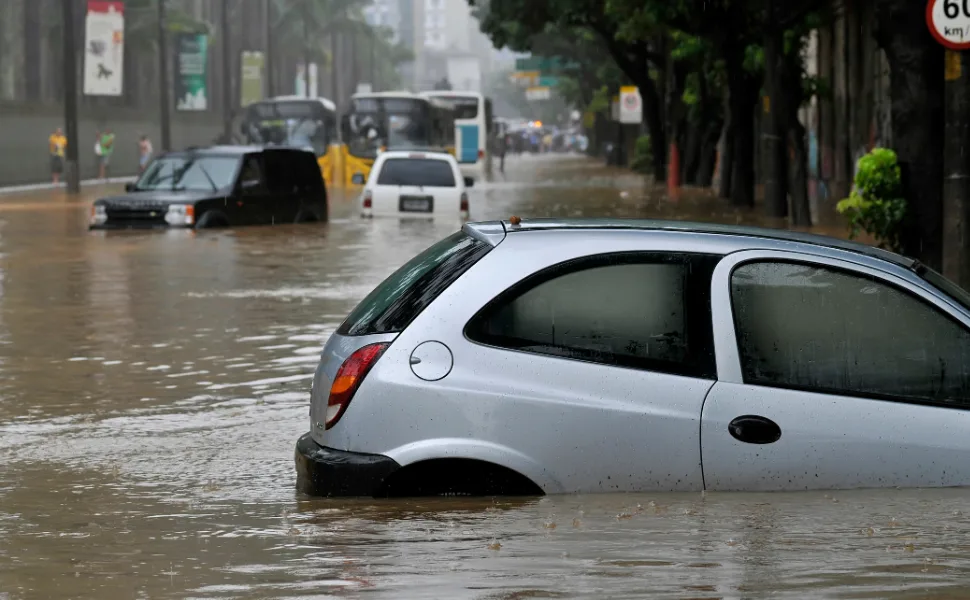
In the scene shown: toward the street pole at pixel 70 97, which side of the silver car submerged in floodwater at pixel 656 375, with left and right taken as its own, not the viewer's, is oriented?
left

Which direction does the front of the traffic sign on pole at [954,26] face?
toward the camera

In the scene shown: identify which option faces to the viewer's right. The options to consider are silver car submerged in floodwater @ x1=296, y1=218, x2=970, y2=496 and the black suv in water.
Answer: the silver car submerged in floodwater

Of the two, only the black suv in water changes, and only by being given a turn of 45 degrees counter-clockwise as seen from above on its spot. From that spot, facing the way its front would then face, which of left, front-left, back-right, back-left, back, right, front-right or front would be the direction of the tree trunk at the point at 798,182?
left

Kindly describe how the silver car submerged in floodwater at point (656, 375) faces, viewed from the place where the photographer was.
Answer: facing to the right of the viewer

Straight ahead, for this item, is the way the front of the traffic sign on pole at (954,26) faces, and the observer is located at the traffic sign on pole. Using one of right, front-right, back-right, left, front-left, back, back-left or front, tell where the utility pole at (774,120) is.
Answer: back

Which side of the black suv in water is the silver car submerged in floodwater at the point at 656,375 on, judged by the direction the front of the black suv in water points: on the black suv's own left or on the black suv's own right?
on the black suv's own left

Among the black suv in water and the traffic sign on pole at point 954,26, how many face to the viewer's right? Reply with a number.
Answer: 0

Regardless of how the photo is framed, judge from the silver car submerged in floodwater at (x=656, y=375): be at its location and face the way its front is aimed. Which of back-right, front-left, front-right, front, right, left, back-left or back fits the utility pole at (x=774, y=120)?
left

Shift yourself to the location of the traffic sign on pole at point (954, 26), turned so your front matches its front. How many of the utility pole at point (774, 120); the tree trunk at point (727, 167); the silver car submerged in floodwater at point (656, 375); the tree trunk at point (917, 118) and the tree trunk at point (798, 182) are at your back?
4

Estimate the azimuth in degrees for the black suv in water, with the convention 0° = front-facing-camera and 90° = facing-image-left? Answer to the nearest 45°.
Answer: approximately 45°

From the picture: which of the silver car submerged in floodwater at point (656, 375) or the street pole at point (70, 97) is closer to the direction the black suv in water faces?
the silver car submerged in floodwater

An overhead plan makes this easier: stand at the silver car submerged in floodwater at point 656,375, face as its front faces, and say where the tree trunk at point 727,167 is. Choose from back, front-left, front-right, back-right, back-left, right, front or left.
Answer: left
